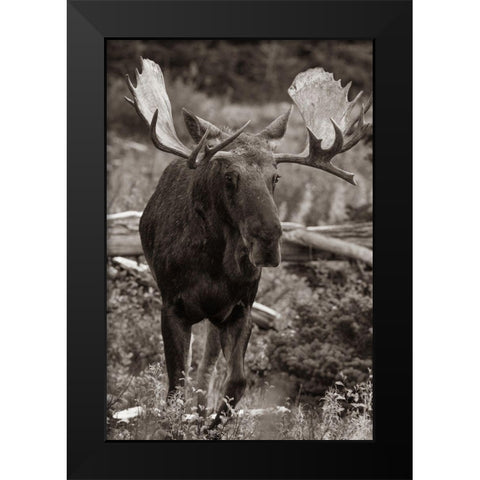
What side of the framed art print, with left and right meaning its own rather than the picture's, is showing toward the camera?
front
